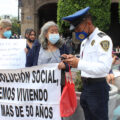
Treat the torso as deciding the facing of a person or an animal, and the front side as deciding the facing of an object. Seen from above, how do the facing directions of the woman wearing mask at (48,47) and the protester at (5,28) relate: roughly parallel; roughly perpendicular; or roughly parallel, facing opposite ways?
roughly parallel

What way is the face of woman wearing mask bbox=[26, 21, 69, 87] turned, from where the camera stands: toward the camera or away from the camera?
toward the camera

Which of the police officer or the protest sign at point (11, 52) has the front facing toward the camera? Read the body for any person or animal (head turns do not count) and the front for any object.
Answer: the protest sign

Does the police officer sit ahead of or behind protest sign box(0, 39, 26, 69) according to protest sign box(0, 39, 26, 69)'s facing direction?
ahead

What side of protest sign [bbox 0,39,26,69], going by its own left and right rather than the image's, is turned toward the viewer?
front

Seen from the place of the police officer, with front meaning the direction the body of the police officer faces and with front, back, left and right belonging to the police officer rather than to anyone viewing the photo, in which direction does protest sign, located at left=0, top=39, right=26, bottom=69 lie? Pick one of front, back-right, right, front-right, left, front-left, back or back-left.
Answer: front-right

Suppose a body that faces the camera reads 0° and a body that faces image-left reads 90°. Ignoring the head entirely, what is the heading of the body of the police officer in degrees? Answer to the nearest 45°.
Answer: approximately 90°

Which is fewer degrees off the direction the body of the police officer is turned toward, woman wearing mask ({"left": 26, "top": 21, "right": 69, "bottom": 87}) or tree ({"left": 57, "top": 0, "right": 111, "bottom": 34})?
the woman wearing mask

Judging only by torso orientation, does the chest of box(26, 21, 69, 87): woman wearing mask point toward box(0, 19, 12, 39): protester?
no

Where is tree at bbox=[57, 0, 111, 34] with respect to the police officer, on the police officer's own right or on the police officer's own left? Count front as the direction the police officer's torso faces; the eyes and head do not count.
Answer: on the police officer's own right

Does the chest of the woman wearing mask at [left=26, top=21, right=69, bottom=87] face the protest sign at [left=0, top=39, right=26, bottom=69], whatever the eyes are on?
no

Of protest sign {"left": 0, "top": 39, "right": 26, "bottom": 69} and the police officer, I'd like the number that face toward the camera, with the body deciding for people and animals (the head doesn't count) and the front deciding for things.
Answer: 1

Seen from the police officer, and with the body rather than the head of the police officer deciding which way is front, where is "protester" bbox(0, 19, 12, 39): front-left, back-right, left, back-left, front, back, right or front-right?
front-right

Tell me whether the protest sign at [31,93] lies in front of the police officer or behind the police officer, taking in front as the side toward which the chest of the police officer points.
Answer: in front
